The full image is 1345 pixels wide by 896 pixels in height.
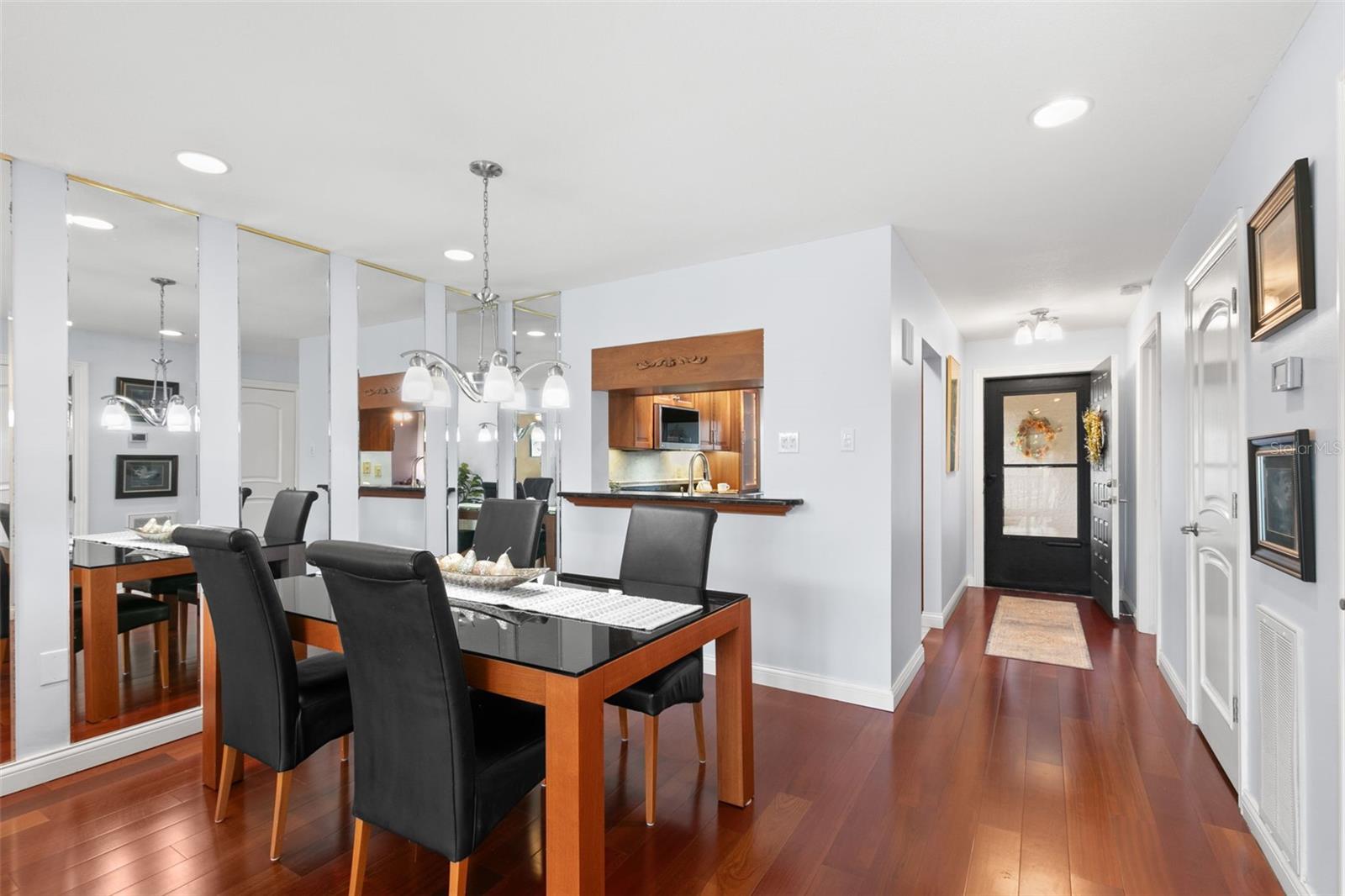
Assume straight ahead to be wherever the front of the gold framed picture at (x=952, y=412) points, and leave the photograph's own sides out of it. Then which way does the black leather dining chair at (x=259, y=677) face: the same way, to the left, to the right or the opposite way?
to the left

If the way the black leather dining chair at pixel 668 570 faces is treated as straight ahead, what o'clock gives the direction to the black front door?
The black front door is roughly at 6 o'clock from the black leather dining chair.

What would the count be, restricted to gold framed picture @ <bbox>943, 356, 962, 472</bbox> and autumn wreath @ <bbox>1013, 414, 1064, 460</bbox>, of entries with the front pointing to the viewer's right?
1

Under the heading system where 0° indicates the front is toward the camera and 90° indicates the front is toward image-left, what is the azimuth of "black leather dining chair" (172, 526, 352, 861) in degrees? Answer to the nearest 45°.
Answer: approximately 225°

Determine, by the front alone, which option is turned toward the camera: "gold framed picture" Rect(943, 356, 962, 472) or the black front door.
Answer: the black front door

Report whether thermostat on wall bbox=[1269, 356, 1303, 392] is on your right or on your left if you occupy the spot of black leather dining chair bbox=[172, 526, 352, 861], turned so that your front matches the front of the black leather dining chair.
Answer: on your right

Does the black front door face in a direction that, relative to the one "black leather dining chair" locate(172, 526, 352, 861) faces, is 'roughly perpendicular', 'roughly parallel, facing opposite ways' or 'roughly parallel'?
roughly parallel, facing opposite ways

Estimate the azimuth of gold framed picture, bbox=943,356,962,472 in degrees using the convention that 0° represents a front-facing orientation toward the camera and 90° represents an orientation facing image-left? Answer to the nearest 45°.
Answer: approximately 270°

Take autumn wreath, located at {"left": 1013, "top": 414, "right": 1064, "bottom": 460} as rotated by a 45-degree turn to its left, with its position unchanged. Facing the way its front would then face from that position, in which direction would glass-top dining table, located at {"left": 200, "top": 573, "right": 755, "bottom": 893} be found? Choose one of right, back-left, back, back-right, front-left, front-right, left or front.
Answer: front-right

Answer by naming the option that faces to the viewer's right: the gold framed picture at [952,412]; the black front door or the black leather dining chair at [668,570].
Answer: the gold framed picture

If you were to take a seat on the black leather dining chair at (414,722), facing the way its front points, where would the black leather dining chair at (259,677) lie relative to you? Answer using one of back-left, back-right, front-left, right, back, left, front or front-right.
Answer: left

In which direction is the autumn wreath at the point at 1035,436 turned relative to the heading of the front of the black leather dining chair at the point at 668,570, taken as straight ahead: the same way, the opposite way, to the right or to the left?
the same way

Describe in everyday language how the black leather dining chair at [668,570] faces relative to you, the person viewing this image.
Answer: facing the viewer and to the left of the viewer

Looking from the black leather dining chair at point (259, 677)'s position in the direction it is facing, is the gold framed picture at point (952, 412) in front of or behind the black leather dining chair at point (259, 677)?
in front

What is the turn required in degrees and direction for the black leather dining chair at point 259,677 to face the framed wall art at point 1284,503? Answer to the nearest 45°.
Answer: approximately 90° to its right

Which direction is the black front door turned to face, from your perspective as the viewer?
facing the viewer

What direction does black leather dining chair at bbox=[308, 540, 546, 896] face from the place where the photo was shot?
facing away from the viewer and to the right of the viewer

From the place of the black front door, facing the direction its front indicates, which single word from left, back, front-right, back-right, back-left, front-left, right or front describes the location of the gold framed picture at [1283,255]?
front

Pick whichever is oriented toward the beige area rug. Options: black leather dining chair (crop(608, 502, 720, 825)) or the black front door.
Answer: the black front door
